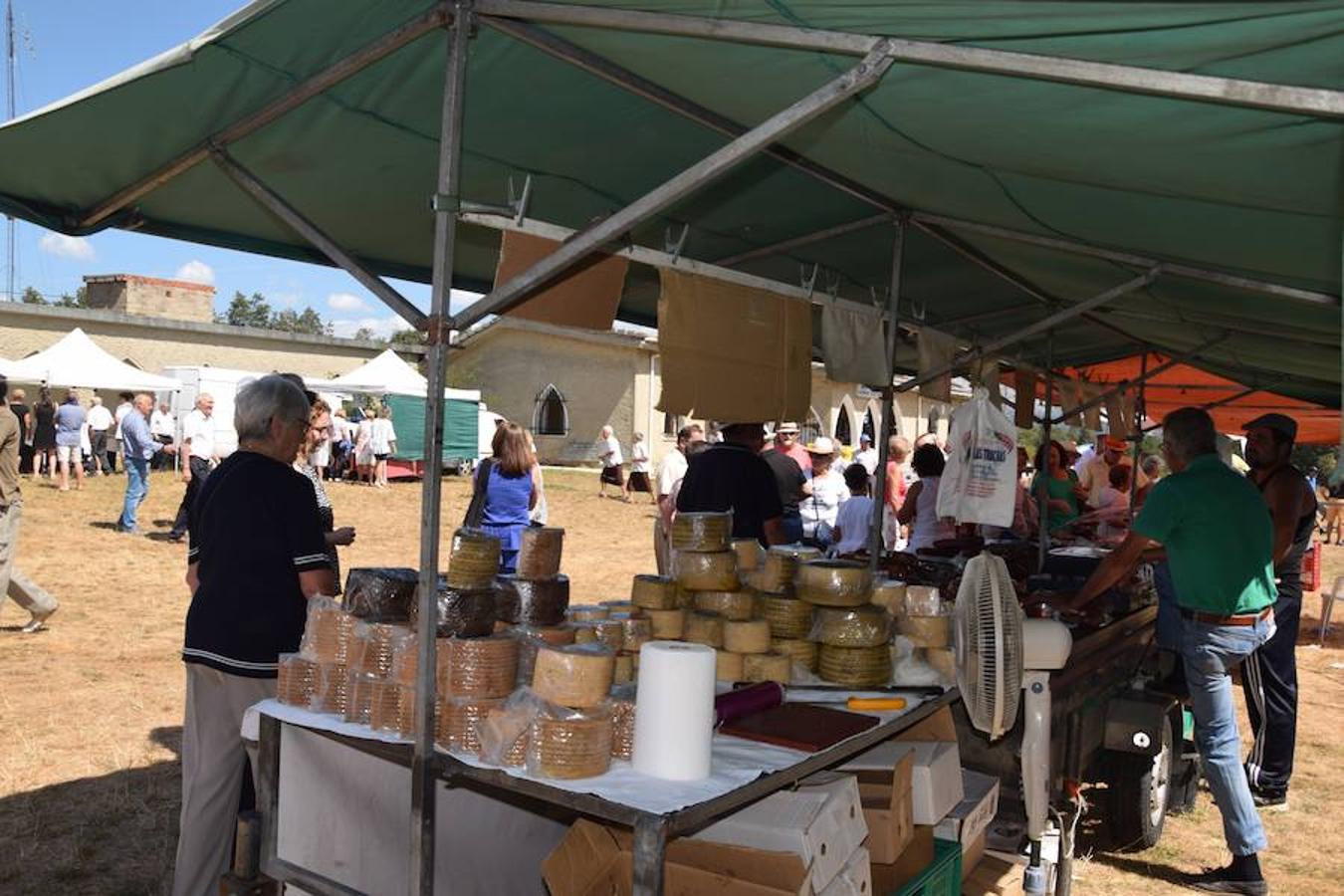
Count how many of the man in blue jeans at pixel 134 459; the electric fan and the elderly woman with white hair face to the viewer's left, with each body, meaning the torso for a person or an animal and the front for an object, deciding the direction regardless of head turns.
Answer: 1

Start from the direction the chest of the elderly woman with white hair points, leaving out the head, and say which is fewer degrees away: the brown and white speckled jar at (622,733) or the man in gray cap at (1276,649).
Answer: the man in gray cap

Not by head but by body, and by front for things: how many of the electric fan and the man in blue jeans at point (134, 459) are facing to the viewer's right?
1

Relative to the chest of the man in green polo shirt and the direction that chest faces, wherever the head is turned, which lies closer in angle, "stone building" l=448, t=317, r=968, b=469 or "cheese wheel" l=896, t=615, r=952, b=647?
the stone building

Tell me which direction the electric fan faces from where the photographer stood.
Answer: facing to the left of the viewer

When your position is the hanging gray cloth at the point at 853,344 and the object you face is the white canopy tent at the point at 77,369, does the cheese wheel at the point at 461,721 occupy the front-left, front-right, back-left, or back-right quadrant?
back-left

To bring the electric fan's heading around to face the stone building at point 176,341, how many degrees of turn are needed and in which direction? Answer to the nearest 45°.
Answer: approximately 45° to its right

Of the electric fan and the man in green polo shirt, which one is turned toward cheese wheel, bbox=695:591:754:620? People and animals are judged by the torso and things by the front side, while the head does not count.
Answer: the electric fan

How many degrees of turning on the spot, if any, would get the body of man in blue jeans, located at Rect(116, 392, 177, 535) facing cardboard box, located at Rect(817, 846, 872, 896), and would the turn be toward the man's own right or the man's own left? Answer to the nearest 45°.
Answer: approximately 90° to the man's own right

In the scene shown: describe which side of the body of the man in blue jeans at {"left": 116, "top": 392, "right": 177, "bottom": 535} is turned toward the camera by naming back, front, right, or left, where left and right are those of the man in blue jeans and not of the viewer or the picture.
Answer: right

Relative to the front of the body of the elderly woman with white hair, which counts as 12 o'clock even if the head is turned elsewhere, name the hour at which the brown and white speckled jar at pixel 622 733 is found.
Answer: The brown and white speckled jar is roughly at 3 o'clock from the elderly woman with white hair.

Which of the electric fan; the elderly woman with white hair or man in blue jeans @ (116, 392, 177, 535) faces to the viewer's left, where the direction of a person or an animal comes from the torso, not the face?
the electric fan

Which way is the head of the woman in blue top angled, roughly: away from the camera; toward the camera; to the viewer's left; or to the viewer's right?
away from the camera

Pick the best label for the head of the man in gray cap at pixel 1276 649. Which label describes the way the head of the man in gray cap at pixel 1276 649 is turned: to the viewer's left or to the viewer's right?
to the viewer's left

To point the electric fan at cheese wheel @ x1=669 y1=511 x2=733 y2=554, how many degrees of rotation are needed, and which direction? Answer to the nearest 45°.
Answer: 0° — it already faces it

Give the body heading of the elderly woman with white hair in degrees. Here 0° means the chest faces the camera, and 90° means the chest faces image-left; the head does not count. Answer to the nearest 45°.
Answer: approximately 225°

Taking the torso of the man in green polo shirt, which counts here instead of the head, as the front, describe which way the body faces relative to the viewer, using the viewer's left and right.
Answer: facing away from the viewer and to the left of the viewer

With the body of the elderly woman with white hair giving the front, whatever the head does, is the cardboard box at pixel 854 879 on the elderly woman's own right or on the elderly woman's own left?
on the elderly woman's own right

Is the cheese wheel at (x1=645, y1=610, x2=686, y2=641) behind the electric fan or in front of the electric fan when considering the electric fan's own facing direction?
in front
